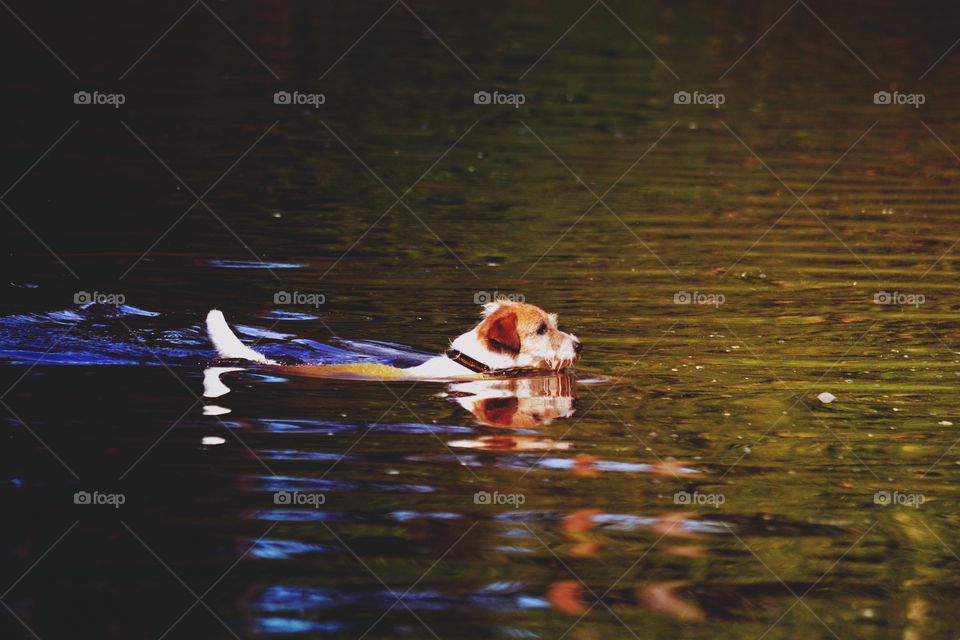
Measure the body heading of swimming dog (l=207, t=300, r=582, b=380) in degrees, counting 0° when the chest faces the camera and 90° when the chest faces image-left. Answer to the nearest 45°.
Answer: approximately 270°
